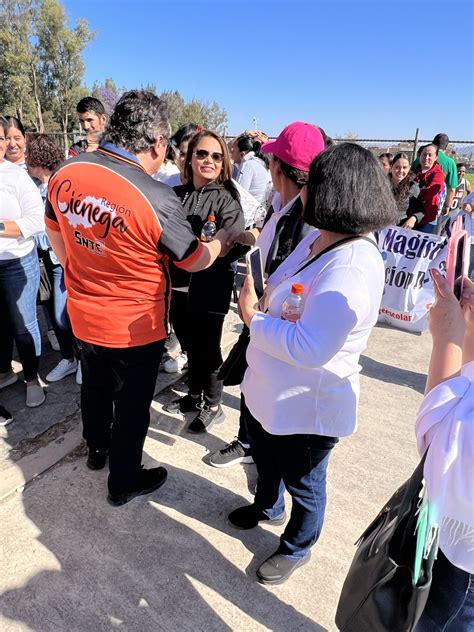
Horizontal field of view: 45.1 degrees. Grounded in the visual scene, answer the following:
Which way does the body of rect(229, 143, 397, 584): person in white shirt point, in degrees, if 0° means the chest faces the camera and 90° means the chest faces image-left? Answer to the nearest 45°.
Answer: approximately 90°

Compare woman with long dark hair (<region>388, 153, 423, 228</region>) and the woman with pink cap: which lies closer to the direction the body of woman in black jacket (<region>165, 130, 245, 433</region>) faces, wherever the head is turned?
the woman with pink cap

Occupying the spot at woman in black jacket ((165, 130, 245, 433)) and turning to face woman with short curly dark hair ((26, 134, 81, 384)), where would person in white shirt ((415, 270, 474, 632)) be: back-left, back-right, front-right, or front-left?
back-left

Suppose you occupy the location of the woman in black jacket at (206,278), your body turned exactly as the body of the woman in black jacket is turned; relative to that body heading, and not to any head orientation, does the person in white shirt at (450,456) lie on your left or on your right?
on your left

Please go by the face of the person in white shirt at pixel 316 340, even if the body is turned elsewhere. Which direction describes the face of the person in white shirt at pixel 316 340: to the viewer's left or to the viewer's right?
to the viewer's left

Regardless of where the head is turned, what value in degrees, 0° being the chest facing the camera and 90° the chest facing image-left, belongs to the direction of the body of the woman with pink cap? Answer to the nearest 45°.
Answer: approximately 90°

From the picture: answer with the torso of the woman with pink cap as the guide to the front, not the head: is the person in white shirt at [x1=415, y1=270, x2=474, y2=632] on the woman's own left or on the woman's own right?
on the woman's own left

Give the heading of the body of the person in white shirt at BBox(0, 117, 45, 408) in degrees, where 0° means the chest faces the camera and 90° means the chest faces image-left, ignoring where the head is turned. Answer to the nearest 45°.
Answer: approximately 45°
